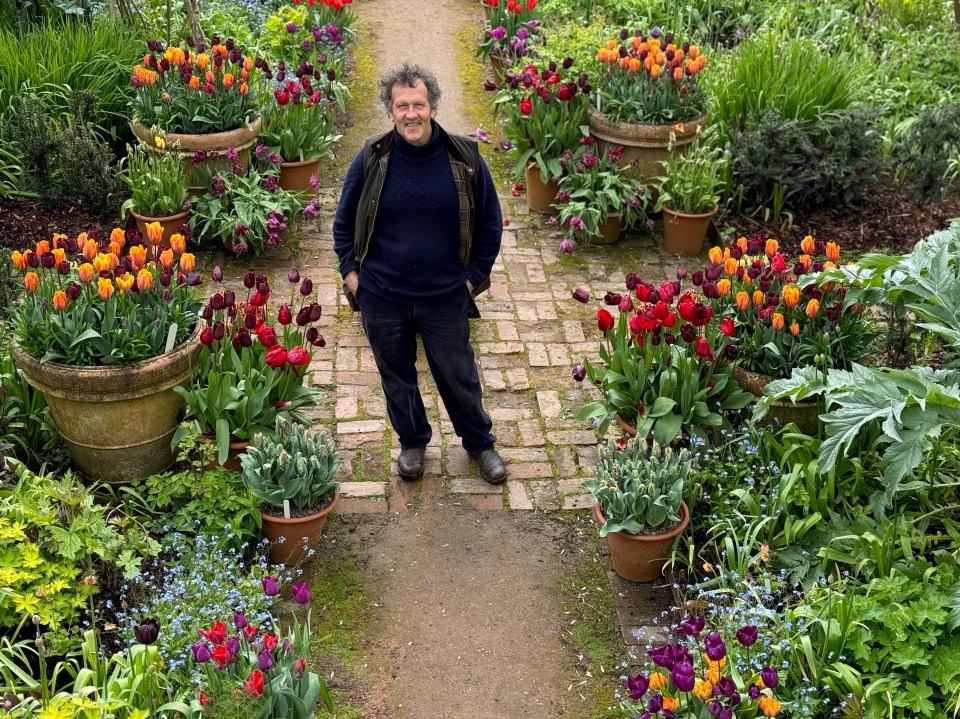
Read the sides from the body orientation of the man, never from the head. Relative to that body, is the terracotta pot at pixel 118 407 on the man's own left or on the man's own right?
on the man's own right

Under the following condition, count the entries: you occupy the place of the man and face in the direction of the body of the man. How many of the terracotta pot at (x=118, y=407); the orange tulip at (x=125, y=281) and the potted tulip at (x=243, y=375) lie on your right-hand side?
3

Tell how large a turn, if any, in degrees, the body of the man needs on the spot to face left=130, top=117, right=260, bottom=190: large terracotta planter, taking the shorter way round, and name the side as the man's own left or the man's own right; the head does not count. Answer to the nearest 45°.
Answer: approximately 135° to the man's own right

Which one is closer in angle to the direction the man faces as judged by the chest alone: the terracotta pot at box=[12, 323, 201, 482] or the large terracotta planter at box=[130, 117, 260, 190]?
the terracotta pot

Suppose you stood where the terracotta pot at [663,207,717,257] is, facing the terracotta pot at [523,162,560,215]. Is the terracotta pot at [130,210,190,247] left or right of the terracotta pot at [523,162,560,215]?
left

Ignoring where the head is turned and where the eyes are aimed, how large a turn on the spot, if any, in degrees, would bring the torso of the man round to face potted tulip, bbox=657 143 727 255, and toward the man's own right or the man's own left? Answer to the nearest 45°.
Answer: approximately 135° to the man's own left

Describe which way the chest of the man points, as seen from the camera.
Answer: toward the camera

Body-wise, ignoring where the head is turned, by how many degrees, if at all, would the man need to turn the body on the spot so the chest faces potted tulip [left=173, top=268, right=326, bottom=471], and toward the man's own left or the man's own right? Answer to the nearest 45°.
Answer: approximately 90° to the man's own right

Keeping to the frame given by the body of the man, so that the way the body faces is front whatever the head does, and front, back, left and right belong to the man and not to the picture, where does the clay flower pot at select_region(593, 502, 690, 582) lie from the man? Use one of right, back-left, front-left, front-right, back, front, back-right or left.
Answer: front-left

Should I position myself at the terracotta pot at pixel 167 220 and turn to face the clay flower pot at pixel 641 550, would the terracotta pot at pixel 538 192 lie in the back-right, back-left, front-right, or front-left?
front-left
